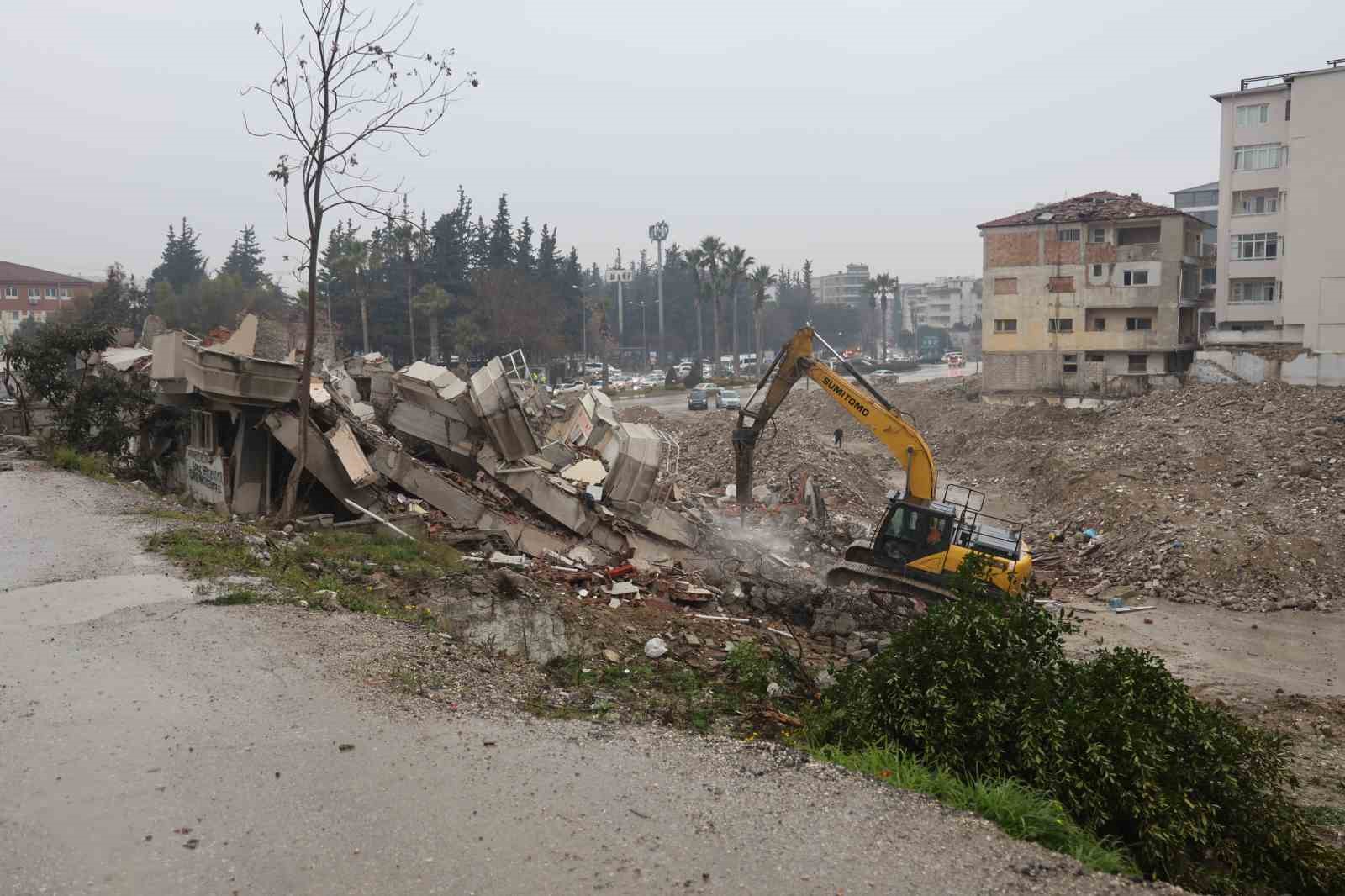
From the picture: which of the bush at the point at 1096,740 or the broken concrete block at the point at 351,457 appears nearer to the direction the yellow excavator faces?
the broken concrete block

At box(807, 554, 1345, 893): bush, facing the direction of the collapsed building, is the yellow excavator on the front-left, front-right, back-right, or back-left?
front-right

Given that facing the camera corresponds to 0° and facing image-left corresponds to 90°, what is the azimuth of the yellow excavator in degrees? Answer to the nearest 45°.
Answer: approximately 90°

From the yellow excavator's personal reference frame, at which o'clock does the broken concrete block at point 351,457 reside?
The broken concrete block is roughly at 12 o'clock from the yellow excavator.

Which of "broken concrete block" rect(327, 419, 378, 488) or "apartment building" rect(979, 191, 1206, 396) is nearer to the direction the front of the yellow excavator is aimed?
the broken concrete block

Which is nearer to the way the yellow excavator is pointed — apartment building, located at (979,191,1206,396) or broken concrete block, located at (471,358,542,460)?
the broken concrete block

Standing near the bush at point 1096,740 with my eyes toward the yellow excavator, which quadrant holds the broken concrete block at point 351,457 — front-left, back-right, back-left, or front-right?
front-left

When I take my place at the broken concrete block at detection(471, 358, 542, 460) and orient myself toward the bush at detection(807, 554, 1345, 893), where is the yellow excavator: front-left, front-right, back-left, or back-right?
front-left

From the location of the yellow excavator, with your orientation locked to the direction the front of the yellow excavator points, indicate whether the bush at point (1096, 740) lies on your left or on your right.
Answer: on your left

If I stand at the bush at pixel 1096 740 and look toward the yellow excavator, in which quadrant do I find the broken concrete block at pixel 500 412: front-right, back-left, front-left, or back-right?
front-left

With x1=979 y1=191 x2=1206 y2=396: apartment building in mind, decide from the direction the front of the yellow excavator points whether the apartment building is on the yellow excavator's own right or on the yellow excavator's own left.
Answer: on the yellow excavator's own right

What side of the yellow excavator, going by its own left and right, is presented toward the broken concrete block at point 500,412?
front

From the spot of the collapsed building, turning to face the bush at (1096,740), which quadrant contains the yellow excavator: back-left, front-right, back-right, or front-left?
front-left

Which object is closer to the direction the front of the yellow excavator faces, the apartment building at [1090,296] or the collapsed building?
the collapsed building

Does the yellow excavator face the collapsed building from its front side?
yes
